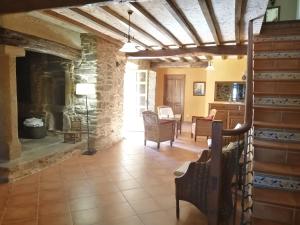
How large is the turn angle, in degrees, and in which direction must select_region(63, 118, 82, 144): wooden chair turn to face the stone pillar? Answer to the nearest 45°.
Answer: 0° — it already faces it

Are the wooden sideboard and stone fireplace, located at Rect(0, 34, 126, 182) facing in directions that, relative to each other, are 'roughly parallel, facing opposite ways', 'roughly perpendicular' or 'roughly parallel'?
roughly perpendicular

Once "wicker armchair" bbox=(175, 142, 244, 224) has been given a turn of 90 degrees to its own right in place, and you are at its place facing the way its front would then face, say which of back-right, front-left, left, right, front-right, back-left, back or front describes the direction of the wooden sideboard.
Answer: front-left

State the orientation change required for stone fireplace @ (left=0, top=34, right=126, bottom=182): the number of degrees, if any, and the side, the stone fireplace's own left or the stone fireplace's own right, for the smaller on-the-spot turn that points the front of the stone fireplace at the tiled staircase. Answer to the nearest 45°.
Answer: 0° — it already faces it

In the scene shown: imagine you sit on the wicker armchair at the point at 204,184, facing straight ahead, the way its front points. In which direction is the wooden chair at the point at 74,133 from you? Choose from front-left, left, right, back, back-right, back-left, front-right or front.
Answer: front

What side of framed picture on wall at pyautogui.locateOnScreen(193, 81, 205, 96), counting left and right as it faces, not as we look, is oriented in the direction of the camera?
front

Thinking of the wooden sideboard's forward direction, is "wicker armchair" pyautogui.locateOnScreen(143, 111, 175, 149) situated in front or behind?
in front

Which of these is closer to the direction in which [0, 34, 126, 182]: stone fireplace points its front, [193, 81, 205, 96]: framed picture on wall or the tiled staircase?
the tiled staircase

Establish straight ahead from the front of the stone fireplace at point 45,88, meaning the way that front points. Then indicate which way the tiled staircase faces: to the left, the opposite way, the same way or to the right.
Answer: to the right

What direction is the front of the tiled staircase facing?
toward the camera

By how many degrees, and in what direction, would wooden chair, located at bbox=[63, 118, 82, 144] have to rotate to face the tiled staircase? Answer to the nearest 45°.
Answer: approximately 90° to its left

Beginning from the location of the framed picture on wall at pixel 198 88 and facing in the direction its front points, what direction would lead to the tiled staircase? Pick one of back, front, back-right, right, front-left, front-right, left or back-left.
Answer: front

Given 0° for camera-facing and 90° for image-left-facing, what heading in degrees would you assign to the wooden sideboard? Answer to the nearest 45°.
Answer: approximately 0°
